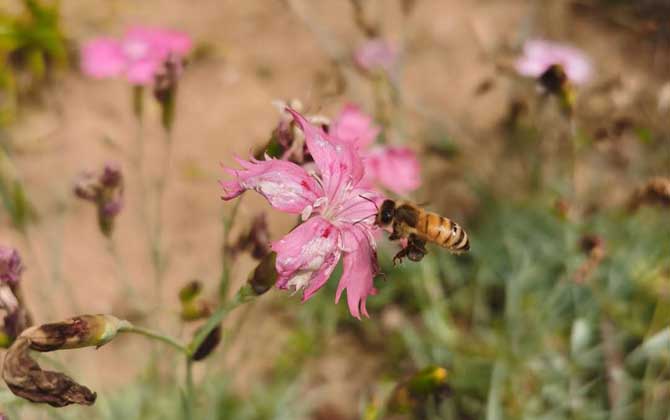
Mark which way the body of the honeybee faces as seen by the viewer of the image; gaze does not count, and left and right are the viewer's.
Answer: facing to the left of the viewer

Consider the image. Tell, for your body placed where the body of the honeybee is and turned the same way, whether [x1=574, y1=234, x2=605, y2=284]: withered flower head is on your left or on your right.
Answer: on your right

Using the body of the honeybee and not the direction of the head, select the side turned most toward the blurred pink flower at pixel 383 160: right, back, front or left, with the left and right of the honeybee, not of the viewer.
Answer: right
